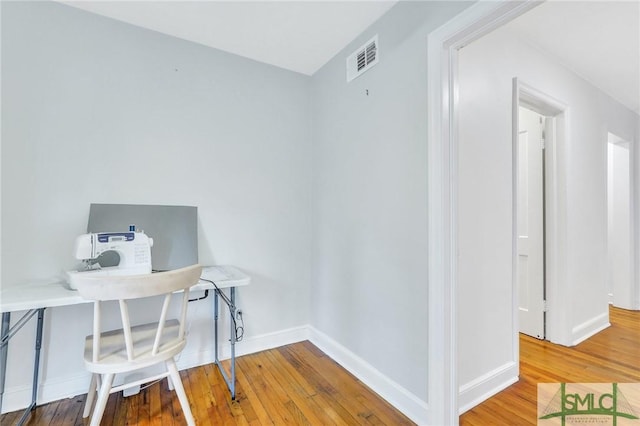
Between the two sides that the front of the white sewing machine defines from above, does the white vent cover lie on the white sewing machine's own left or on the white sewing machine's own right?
on the white sewing machine's own left

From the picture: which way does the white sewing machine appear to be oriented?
toward the camera

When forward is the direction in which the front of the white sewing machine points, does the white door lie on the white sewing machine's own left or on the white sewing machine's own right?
on the white sewing machine's own left
